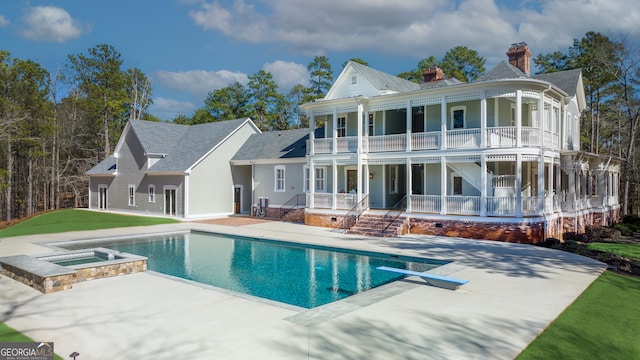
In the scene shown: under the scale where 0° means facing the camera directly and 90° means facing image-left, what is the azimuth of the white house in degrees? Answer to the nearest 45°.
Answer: approximately 45°

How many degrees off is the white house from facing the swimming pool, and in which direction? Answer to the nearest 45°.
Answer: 0° — it already faces it
